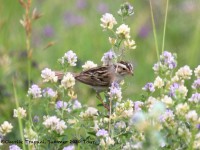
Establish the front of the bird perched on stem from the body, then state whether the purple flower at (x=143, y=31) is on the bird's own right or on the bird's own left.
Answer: on the bird's own left

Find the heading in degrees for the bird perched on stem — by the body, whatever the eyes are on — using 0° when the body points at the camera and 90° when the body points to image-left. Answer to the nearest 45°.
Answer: approximately 270°

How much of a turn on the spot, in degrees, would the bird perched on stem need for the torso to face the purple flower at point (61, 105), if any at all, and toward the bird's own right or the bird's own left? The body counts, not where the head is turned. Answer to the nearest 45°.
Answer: approximately 135° to the bird's own right

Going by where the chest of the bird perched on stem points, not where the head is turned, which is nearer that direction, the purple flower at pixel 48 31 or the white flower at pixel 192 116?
the white flower
